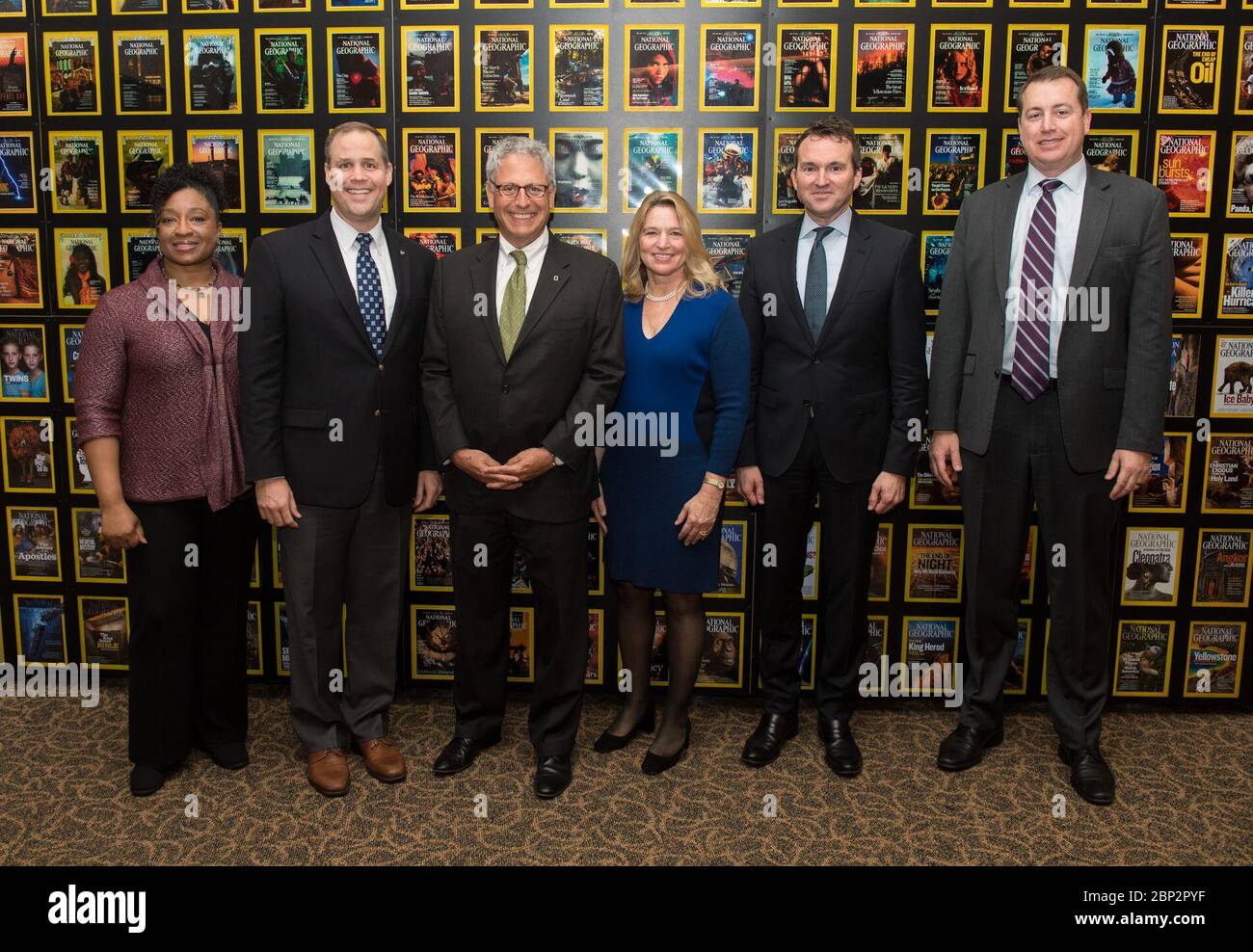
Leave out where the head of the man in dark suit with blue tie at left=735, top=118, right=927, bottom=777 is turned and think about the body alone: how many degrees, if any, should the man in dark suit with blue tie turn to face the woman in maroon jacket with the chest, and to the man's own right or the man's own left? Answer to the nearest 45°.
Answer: approximately 90° to the man's own right

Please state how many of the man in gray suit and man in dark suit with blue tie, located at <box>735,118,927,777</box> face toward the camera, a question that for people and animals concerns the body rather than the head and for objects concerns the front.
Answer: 2

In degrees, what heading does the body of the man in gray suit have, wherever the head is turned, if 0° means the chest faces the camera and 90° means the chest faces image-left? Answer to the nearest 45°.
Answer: approximately 0°

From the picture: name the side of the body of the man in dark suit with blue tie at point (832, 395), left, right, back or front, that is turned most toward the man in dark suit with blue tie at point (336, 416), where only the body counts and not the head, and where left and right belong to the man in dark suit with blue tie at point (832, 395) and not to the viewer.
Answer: right

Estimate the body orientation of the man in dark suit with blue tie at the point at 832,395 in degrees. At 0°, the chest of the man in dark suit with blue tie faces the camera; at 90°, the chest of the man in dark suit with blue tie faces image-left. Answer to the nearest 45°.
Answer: approximately 0°

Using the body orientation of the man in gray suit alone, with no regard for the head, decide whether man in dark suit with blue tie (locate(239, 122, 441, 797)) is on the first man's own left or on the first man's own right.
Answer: on the first man's own right

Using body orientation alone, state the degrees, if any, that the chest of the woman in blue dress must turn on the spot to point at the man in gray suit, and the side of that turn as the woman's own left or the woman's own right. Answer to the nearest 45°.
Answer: approximately 135° to the woman's own left

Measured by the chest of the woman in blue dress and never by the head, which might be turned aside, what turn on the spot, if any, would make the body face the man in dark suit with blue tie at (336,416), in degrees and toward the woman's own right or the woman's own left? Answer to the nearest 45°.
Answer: approximately 45° to the woman's own right

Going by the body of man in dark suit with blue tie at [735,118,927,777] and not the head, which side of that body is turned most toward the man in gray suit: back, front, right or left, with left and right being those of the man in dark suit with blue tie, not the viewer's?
left

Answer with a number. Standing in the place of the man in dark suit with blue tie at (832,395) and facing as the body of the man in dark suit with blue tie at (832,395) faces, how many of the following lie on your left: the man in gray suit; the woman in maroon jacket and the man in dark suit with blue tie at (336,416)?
1
